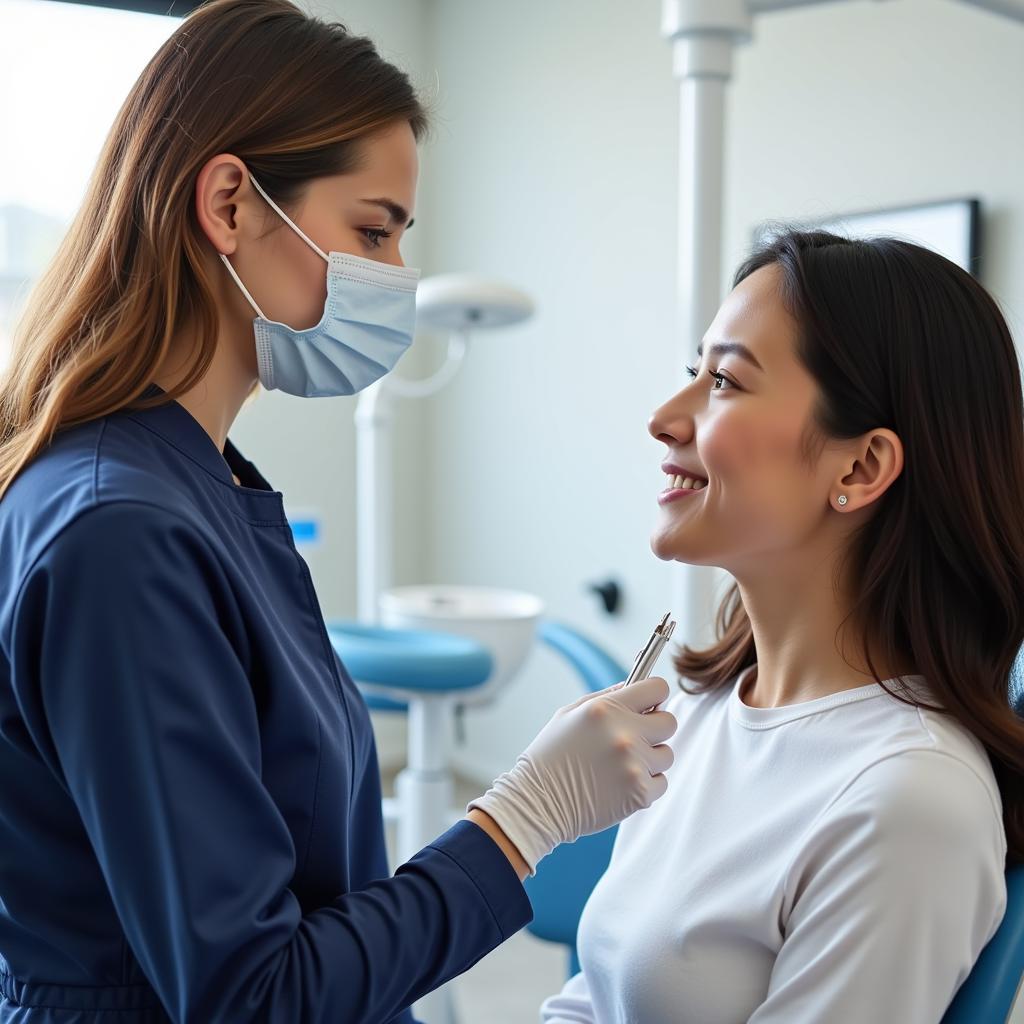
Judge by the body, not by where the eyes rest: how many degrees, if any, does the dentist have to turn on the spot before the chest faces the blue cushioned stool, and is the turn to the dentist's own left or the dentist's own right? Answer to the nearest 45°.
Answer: approximately 90° to the dentist's own left

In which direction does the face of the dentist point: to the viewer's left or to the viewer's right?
to the viewer's right

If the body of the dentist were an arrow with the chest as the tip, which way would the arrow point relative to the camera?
to the viewer's right

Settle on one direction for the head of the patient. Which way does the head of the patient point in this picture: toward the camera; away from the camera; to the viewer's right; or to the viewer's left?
to the viewer's left
